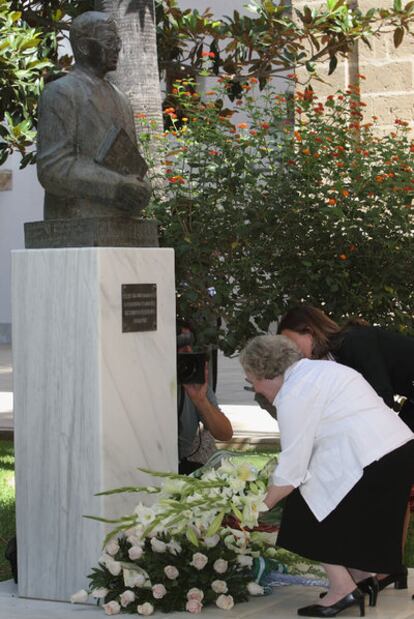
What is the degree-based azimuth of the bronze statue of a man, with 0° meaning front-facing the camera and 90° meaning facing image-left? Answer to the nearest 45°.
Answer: approximately 315°

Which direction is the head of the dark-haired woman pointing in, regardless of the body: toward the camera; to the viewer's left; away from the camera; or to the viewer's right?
to the viewer's left

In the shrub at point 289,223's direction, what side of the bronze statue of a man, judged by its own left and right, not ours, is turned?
left

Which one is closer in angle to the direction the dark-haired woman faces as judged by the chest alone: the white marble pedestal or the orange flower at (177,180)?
the white marble pedestal

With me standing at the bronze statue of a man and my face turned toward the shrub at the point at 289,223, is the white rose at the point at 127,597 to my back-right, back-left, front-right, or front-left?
back-right

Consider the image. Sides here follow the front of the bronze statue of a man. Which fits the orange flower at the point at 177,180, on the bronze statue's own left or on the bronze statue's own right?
on the bronze statue's own left

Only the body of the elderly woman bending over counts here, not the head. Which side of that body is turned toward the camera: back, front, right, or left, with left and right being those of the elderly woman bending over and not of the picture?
left

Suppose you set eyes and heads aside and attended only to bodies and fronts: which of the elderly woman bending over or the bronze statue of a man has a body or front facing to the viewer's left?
the elderly woman bending over

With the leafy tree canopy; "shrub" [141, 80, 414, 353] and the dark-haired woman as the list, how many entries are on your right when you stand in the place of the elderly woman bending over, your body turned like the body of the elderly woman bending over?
3

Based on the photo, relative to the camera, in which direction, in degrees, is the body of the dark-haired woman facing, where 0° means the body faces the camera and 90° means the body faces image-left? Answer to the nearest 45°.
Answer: approximately 90°
